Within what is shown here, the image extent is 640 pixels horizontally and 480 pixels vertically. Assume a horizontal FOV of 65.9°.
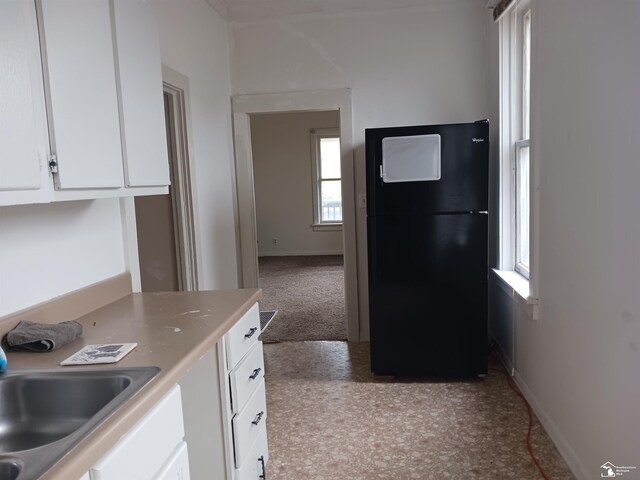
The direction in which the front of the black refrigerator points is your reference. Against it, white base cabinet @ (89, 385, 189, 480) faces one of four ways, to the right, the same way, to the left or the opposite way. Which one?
to the left

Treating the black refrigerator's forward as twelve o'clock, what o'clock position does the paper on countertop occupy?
The paper on countertop is roughly at 1 o'clock from the black refrigerator.

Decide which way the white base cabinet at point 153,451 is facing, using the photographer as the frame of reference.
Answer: facing the viewer and to the right of the viewer

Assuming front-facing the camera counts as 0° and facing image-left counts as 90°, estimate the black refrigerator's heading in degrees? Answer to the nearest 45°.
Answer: approximately 0°

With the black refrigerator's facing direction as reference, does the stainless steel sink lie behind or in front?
in front

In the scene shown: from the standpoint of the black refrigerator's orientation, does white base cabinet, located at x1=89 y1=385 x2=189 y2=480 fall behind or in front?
in front

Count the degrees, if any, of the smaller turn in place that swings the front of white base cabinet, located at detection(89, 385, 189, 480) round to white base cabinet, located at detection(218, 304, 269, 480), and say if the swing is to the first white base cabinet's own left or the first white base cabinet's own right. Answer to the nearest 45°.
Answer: approximately 90° to the first white base cabinet's own left

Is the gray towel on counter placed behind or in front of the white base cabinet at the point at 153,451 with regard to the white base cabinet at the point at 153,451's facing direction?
behind

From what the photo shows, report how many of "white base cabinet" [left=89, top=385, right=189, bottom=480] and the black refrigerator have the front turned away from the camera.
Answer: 0

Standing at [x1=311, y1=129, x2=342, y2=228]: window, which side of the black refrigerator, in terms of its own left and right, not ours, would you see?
back
